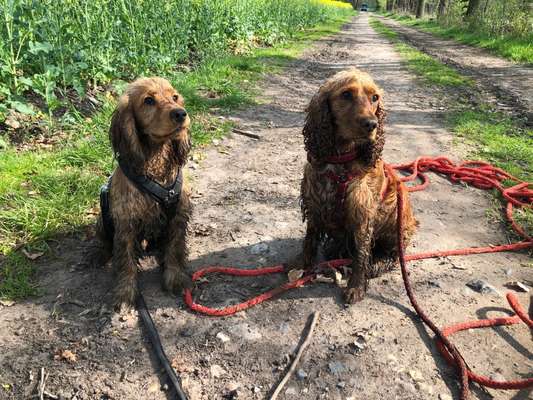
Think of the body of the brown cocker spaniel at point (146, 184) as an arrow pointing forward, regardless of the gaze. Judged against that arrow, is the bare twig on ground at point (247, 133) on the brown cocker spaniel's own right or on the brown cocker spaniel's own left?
on the brown cocker spaniel's own left

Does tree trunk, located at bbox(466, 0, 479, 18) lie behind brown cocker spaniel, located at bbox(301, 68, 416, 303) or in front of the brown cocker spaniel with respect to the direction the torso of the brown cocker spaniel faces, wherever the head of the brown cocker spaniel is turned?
behind

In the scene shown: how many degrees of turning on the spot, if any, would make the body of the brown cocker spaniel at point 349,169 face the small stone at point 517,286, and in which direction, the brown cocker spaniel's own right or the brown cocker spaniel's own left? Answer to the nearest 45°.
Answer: approximately 135° to the brown cocker spaniel's own left

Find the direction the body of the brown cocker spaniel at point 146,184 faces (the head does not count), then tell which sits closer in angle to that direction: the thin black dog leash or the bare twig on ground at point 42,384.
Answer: the thin black dog leash

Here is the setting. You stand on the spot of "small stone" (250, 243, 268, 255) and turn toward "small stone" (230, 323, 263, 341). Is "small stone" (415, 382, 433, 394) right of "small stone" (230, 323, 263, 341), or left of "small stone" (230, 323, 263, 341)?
left

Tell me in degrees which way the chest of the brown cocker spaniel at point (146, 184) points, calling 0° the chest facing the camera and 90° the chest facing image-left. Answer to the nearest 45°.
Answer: approximately 315°

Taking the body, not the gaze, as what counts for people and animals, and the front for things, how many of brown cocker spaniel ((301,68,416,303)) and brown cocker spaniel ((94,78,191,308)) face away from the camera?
0

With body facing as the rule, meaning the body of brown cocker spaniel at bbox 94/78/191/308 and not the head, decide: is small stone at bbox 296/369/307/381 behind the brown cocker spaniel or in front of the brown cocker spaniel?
in front

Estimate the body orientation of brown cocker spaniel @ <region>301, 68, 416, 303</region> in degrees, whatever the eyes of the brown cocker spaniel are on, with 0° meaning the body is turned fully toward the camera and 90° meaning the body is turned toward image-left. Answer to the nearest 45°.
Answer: approximately 45°

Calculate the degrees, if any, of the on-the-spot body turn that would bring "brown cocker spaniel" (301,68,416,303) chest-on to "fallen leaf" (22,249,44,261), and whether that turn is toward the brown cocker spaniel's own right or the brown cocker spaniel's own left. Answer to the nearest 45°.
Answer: approximately 45° to the brown cocker spaniel's own right
